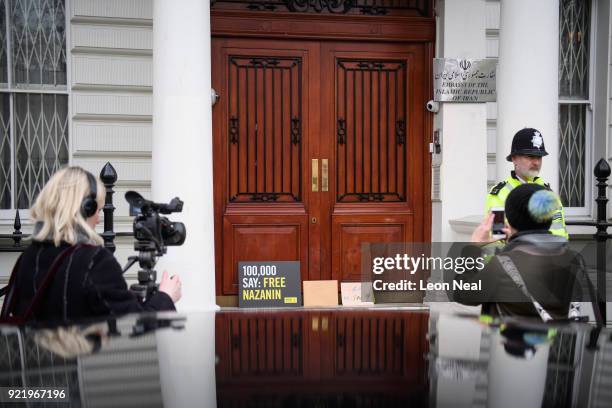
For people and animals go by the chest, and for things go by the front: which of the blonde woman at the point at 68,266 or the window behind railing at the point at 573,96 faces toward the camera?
the window behind railing

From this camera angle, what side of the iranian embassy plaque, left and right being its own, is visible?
front

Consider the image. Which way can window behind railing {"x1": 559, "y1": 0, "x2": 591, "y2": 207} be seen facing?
toward the camera

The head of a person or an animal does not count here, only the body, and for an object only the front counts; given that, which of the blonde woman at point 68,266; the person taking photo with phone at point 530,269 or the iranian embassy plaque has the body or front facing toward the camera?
the iranian embassy plaque

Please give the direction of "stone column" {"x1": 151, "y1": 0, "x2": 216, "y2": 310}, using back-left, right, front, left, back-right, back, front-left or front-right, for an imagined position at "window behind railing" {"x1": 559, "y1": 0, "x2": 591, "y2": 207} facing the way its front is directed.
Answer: front-right

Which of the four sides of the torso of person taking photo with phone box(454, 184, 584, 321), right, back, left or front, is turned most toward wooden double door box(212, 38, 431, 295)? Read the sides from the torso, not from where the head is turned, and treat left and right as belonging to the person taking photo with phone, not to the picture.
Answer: front

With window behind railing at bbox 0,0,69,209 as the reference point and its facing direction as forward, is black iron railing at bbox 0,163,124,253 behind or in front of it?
in front

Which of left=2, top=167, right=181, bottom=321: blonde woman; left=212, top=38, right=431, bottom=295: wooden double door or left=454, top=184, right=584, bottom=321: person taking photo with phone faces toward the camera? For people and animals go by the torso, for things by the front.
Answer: the wooden double door

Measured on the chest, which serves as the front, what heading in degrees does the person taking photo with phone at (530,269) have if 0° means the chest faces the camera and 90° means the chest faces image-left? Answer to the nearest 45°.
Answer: approximately 135°

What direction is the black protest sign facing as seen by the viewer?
toward the camera

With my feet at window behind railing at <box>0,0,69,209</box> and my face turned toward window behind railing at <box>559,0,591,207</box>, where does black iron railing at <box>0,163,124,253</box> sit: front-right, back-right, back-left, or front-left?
front-right

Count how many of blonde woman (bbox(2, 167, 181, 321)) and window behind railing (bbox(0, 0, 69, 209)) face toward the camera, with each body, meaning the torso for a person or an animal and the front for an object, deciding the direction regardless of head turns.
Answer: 1

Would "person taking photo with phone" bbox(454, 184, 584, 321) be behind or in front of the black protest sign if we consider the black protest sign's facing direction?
in front

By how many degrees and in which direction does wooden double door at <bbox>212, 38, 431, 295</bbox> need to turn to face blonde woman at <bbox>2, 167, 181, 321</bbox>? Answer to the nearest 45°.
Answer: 0° — it already faces them

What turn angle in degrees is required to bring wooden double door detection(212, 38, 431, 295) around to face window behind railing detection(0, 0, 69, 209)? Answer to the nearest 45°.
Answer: approximately 90° to its right
